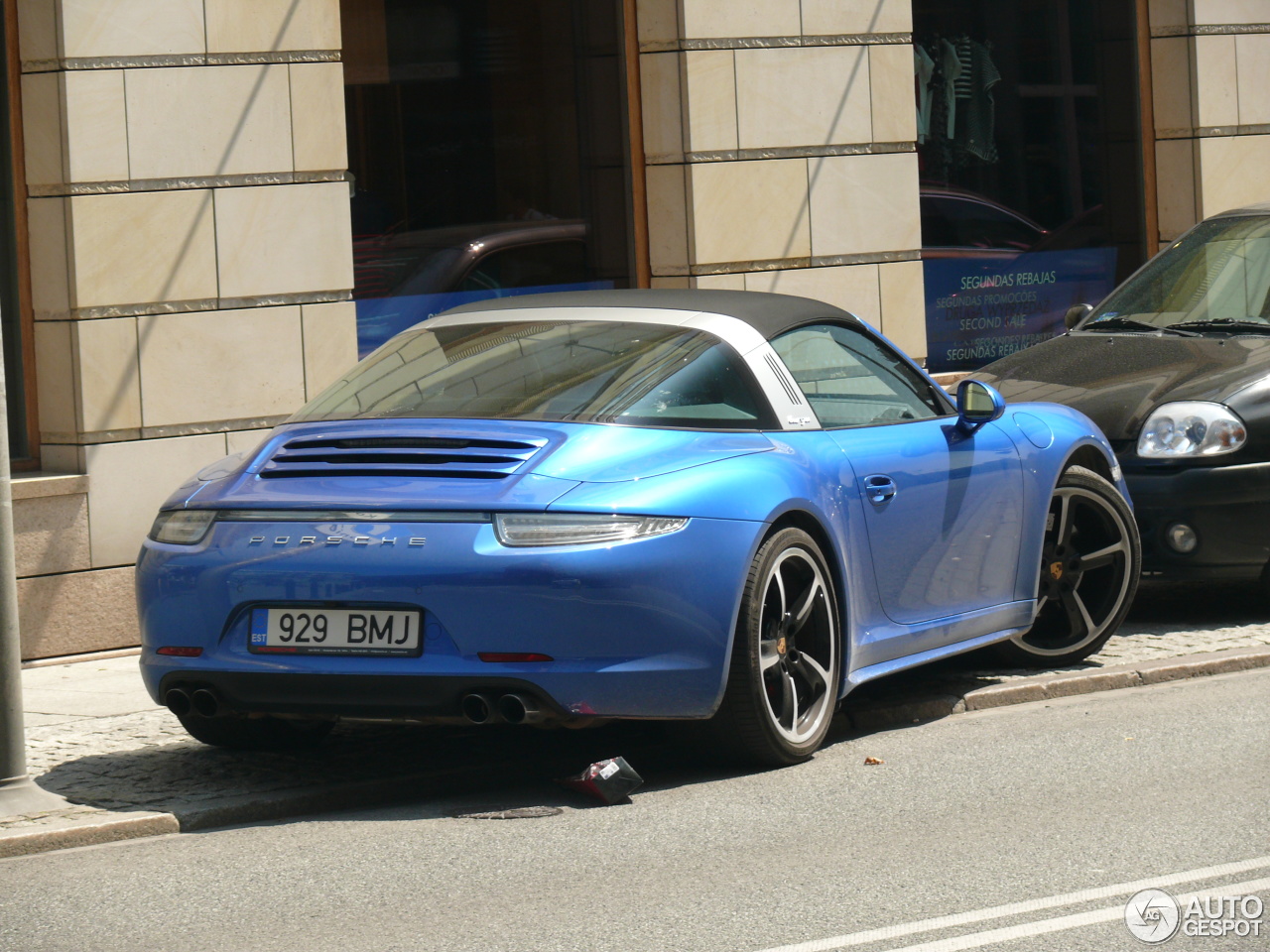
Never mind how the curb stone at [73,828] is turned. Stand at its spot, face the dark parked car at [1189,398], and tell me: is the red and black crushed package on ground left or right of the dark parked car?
right

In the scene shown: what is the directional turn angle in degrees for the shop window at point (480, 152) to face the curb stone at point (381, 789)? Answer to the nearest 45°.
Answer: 0° — it already faces it

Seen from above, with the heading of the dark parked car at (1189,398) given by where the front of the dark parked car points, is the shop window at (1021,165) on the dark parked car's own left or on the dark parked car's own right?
on the dark parked car's own right

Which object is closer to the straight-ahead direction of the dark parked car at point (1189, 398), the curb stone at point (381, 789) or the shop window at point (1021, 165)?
the curb stone

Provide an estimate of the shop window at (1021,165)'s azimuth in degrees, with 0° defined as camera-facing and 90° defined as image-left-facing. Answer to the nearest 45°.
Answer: approximately 0°

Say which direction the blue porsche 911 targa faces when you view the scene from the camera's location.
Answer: facing away from the viewer and to the right of the viewer
